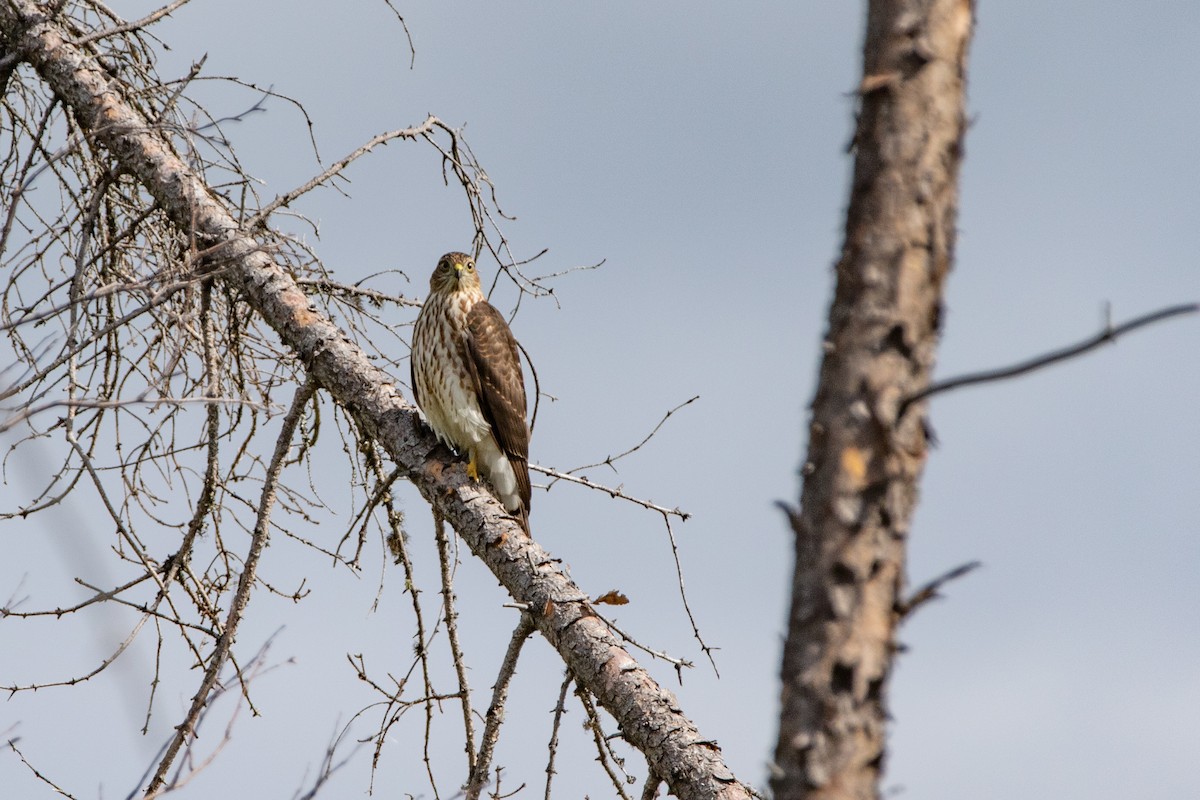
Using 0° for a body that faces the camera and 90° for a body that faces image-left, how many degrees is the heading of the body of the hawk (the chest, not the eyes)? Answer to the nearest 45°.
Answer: approximately 45°

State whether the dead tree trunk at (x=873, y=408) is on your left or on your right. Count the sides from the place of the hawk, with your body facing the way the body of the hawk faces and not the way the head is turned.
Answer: on your left
